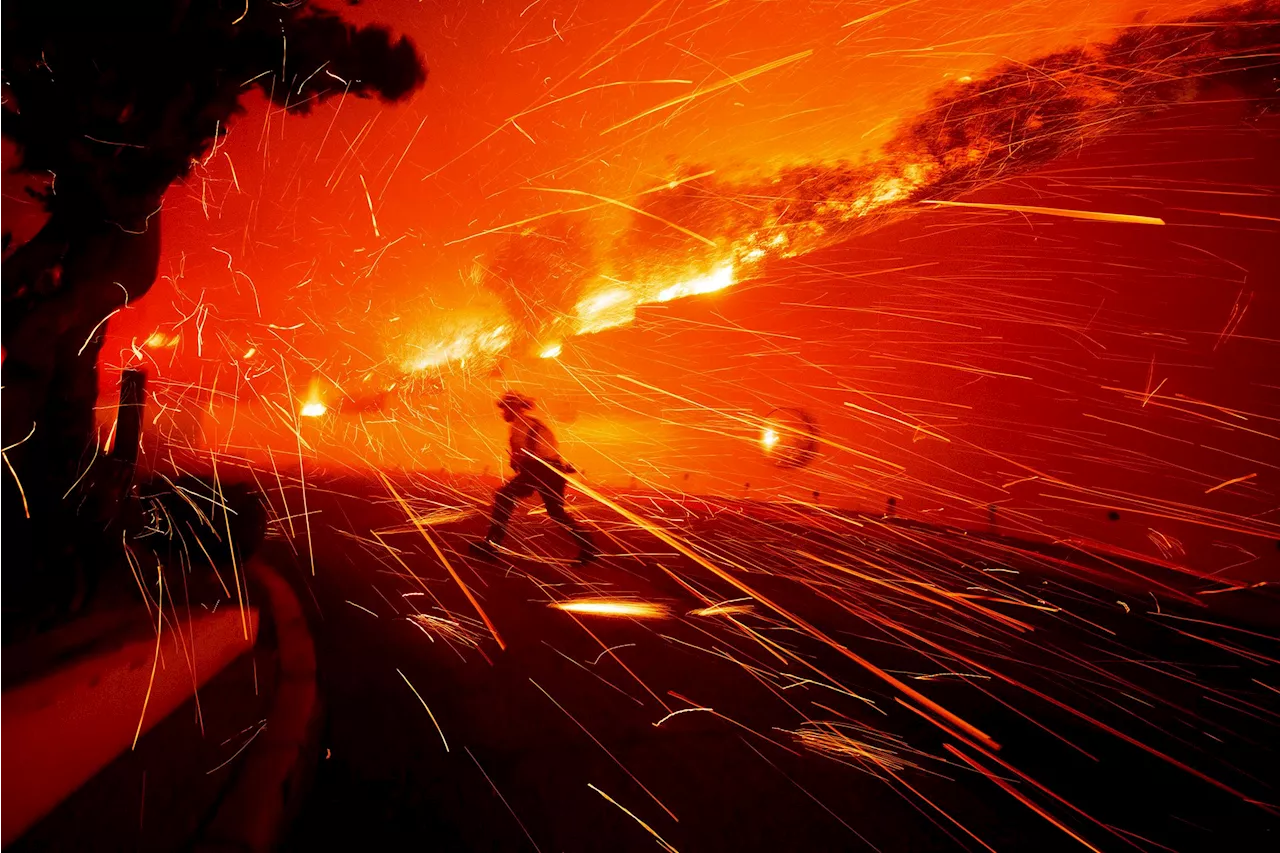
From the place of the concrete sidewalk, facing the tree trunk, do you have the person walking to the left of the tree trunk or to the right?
right
